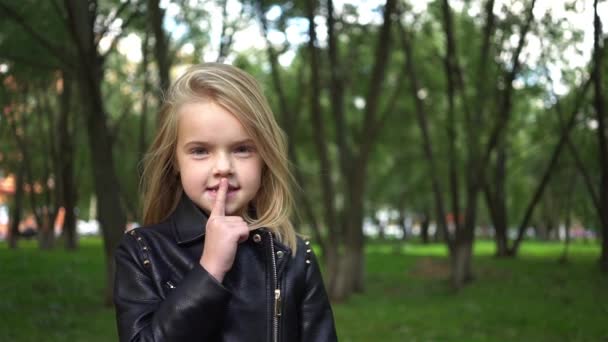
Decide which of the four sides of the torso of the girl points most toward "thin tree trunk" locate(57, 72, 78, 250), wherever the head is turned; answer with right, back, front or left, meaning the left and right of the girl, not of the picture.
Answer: back

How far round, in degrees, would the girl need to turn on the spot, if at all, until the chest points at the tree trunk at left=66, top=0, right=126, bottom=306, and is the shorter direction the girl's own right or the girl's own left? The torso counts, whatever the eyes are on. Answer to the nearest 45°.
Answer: approximately 180°

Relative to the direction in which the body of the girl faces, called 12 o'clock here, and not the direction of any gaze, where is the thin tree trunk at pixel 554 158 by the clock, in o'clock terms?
The thin tree trunk is roughly at 7 o'clock from the girl.

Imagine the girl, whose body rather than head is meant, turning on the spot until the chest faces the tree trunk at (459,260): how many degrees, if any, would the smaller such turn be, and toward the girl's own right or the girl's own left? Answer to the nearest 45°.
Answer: approximately 180°

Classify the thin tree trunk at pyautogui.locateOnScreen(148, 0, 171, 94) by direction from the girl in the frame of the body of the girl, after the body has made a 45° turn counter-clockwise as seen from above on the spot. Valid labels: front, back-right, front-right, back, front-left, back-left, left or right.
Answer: back-left

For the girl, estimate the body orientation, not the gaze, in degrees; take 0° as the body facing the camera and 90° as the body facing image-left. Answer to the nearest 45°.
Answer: approximately 0°

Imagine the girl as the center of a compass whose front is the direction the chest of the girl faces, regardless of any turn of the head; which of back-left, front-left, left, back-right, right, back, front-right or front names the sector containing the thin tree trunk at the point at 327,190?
back

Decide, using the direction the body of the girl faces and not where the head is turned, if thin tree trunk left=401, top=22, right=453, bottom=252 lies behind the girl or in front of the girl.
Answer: behind
